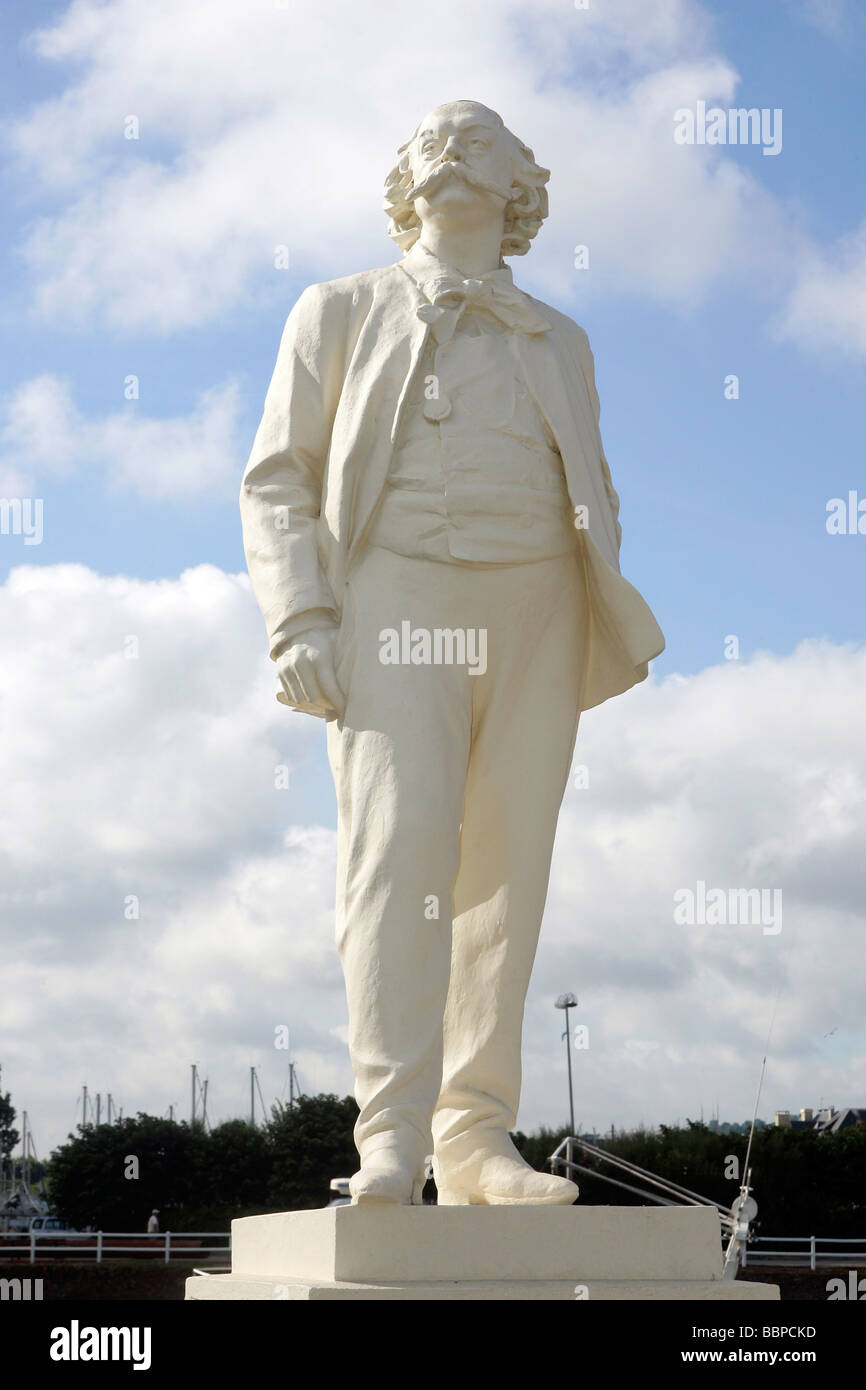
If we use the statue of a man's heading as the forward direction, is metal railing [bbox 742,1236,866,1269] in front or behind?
behind

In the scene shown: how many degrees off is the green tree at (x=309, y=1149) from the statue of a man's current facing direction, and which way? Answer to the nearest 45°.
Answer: approximately 180°

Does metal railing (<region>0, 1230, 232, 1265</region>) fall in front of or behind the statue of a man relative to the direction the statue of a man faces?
behind

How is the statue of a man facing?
toward the camera

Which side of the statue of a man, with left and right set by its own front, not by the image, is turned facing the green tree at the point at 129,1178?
back

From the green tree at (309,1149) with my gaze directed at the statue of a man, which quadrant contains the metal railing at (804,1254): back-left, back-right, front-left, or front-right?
front-left
